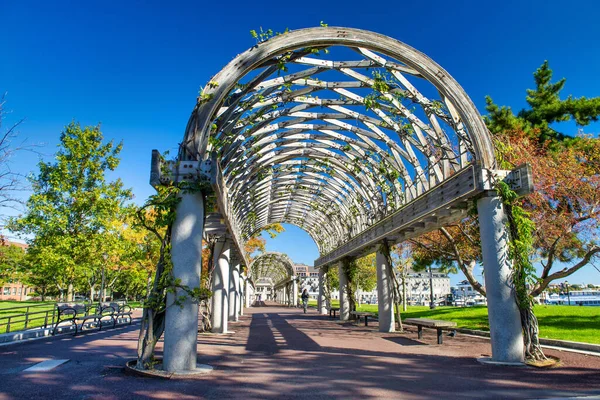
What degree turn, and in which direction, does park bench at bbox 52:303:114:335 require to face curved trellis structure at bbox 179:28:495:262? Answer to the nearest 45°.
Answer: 0° — it already faces it

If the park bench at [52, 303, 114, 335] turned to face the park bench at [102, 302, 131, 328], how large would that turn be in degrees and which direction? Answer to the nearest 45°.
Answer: approximately 135° to its left

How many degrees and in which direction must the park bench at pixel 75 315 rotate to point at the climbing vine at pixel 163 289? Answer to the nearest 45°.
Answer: approximately 45° to its right

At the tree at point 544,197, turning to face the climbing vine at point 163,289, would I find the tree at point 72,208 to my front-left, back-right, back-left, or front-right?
front-right

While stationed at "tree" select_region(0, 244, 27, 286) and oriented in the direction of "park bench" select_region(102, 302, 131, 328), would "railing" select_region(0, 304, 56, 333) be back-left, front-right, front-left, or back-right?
front-right

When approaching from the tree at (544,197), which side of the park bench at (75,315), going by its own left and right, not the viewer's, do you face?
front

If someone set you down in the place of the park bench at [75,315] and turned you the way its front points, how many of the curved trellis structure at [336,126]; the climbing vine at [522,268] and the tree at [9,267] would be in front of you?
2

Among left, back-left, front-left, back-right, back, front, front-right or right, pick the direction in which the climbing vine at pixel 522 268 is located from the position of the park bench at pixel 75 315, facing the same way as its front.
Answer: front

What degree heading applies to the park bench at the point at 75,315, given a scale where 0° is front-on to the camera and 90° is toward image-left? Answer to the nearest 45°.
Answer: approximately 315°

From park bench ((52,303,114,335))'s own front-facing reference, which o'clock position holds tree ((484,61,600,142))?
The tree is roughly at 11 o'clock from the park bench.

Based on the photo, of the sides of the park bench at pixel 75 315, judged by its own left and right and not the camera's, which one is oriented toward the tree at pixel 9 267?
back

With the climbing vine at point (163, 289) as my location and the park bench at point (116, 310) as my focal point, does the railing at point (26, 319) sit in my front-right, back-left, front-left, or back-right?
front-left
